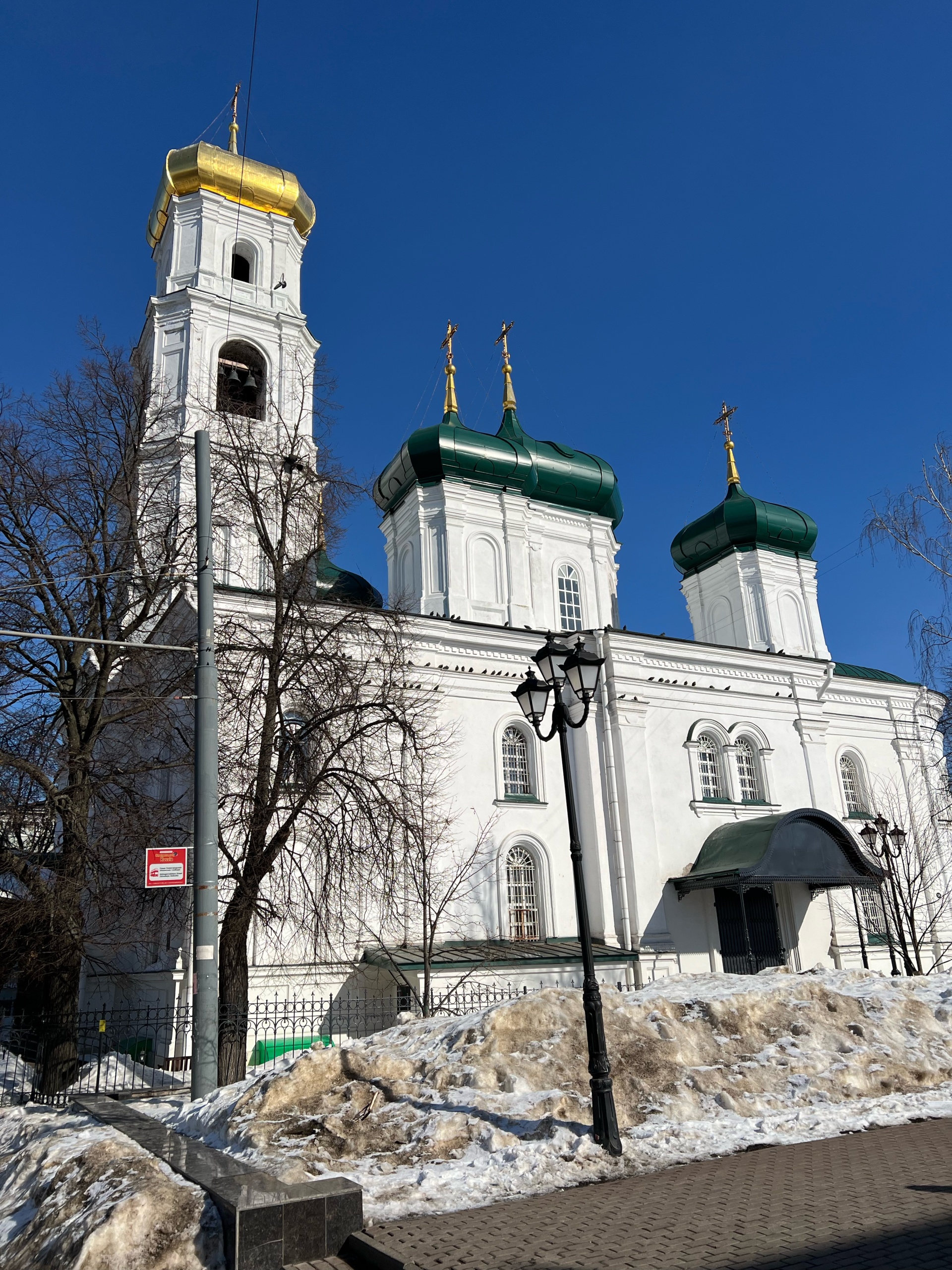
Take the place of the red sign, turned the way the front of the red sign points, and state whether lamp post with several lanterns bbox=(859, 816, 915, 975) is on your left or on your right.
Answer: on your left

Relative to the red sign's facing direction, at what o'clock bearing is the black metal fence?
The black metal fence is roughly at 6 o'clock from the red sign.

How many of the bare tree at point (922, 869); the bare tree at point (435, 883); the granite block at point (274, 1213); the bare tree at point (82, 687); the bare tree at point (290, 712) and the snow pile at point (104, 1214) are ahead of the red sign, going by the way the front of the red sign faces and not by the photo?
2

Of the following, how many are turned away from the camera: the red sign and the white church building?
0

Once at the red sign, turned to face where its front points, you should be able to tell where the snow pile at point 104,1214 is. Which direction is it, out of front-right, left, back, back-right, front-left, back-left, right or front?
front

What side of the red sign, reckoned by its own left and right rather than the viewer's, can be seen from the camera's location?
front

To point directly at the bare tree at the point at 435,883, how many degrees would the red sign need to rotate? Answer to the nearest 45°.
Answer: approximately 135° to its left

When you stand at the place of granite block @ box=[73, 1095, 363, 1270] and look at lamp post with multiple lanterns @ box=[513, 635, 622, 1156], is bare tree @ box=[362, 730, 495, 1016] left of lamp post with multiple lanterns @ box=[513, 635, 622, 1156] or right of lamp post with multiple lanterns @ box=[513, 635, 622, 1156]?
left

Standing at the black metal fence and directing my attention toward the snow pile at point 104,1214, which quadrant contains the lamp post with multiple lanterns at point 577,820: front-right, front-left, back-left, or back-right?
front-left

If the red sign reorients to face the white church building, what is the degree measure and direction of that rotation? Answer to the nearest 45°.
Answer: approximately 135° to its left

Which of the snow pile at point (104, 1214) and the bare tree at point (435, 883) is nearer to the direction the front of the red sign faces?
the snow pile

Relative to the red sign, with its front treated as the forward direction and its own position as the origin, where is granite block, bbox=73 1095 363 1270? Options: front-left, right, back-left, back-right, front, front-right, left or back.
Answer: front
